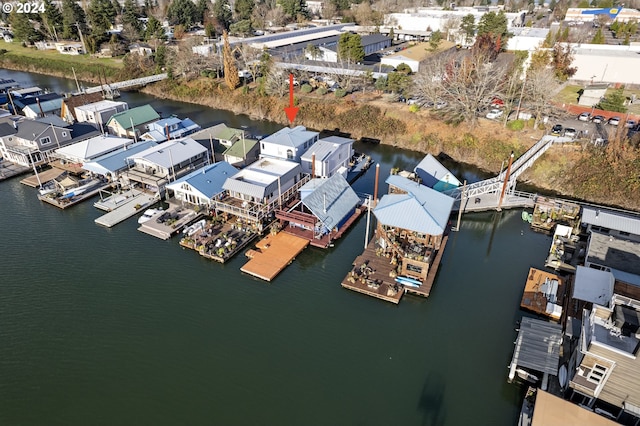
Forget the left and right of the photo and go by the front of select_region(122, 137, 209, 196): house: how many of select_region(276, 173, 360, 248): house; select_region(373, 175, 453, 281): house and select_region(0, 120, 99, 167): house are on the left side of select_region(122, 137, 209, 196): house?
2

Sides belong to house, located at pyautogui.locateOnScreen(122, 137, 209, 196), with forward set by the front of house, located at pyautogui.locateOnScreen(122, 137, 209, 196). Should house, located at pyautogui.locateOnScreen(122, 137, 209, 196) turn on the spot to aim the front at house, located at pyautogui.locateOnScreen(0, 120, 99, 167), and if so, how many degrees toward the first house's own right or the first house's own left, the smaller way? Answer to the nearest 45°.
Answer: approximately 90° to the first house's own right

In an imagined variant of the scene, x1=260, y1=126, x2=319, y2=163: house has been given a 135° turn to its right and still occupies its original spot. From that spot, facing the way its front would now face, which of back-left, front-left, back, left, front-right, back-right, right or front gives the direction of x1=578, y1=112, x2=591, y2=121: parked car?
right

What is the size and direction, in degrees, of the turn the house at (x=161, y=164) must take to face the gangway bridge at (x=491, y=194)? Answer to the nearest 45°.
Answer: approximately 90° to its left

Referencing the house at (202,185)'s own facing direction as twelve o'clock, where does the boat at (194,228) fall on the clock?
The boat is roughly at 11 o'clock from the house.

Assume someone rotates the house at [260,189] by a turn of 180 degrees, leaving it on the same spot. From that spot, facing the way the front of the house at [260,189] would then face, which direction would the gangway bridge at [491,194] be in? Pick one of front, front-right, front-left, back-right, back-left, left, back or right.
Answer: front-right

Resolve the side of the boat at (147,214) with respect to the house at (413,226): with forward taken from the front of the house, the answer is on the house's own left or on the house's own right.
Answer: on the house's own right

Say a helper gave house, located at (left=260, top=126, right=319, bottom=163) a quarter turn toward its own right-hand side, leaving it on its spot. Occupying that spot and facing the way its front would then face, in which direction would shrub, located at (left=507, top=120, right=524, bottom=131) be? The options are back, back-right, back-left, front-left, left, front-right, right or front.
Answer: back-right

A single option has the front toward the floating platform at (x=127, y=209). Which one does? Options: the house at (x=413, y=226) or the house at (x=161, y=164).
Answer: the house at (x=161, y=164)

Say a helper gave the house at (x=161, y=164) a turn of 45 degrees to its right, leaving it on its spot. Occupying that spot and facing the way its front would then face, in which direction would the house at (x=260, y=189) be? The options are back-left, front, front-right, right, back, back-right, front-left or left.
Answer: back-left

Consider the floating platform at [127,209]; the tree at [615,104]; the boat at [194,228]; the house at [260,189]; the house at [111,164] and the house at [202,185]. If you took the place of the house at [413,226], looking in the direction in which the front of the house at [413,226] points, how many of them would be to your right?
5

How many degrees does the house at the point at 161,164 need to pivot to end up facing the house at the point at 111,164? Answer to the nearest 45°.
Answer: approximately 90° to its right

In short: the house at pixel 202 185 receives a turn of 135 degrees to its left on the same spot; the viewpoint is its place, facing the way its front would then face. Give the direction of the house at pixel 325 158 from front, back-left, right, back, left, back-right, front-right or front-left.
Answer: front

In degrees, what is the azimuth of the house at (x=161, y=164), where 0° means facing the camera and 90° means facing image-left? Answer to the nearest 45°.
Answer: approximately 45°

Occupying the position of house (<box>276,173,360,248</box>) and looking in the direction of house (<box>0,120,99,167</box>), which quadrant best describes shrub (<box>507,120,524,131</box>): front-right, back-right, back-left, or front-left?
back-right

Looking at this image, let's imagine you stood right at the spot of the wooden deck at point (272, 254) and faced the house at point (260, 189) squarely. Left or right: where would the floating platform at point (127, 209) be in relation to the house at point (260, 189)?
left
